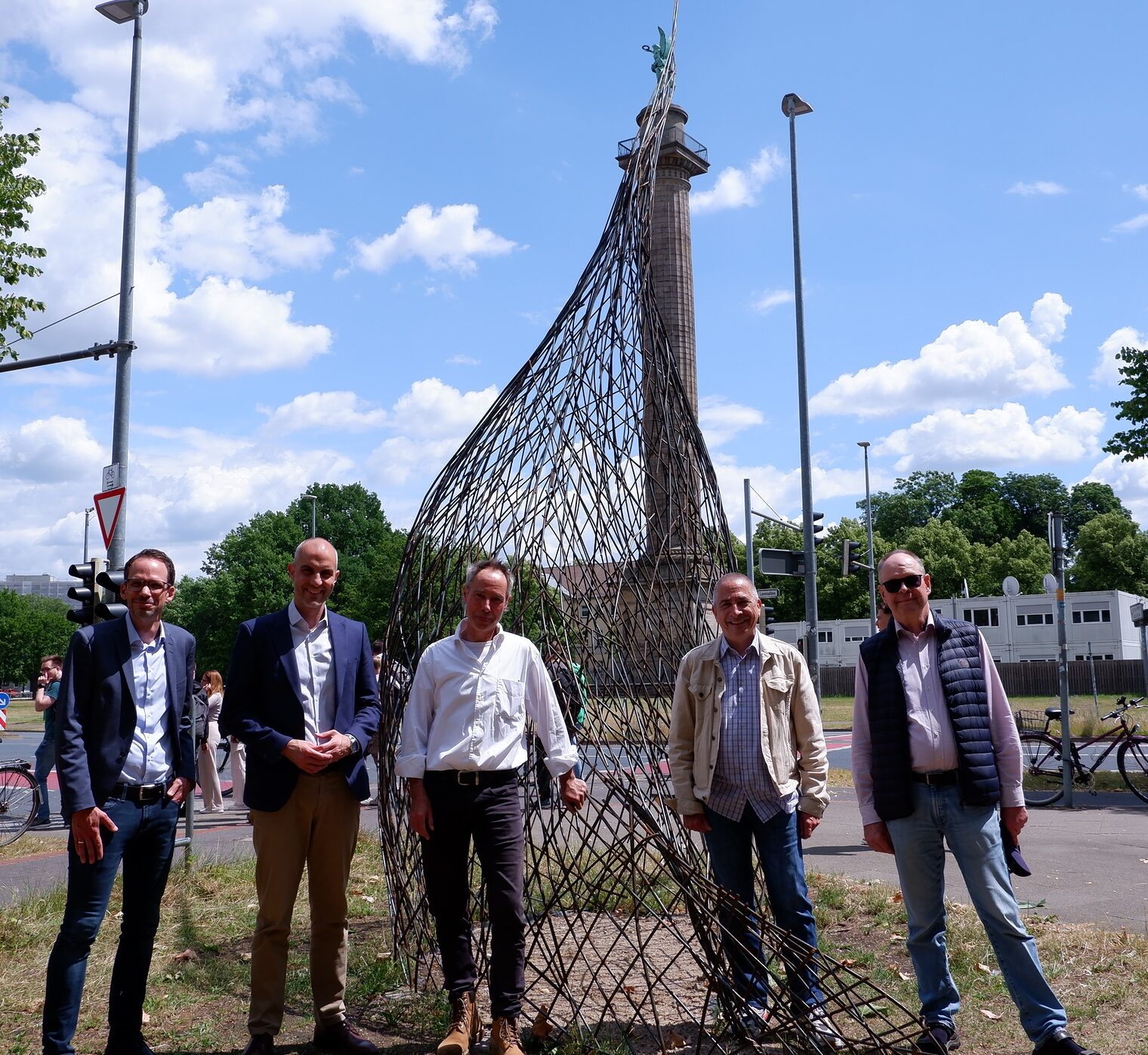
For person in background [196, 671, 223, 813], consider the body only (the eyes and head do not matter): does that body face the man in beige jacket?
no

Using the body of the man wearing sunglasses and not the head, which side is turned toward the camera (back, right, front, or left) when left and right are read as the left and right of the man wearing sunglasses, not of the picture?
front

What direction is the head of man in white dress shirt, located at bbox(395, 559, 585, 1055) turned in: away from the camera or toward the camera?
toward the camera

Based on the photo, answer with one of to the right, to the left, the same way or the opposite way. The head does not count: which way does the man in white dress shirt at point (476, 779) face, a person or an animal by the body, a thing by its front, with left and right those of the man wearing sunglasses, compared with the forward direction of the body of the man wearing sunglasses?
the same way

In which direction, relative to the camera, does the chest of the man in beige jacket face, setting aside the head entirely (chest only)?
toward the camera

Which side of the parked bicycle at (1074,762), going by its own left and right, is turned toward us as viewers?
right

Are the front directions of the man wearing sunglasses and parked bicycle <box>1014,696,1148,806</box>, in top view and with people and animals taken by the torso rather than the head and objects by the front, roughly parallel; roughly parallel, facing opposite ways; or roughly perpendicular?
roughly perpendicular

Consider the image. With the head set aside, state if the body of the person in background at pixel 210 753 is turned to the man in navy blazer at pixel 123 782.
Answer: no

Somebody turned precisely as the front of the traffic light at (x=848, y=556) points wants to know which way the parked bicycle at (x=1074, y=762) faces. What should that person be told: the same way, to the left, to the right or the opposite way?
the same way

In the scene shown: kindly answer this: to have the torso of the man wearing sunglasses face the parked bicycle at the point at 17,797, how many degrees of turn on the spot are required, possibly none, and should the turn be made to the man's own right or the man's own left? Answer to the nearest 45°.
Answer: approximately 135° to the man's own right

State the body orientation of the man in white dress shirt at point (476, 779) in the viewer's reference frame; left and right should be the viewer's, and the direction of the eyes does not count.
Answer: facing the viewer

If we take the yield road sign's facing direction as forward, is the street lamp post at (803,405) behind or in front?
behind

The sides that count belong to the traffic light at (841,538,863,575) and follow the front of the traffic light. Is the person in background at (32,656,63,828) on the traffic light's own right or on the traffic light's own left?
on the traffic light's own right

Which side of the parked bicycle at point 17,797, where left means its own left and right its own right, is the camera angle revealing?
left

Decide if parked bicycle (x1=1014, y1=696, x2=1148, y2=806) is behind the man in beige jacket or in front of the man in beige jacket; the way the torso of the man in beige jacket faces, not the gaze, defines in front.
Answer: behind

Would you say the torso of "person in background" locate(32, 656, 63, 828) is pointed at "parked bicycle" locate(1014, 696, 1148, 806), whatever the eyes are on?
no
